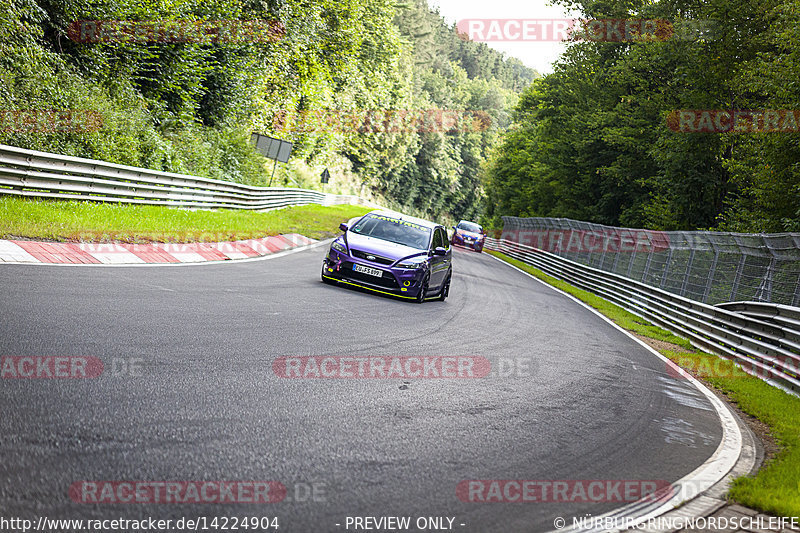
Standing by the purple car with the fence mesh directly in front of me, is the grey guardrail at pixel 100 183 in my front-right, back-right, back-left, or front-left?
back-left

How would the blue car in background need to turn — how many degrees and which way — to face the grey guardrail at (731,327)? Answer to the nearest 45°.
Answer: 0° — it already faces it

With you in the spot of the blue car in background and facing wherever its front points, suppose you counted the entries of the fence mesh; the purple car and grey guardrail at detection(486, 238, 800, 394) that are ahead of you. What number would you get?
3

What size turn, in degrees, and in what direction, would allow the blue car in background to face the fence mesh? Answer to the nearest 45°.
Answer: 0° — it already faces it

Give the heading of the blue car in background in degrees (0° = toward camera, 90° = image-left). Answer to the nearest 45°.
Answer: approximately 0°

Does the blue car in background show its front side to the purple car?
yes
